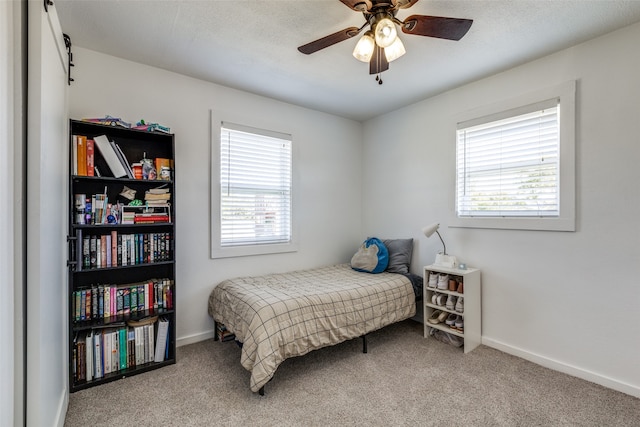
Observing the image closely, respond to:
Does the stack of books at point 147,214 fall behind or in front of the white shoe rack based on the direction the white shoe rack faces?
in front

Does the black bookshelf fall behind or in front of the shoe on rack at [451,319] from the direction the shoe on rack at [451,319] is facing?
in front

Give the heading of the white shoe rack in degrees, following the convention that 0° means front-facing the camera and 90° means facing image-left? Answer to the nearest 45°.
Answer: approximately 45°

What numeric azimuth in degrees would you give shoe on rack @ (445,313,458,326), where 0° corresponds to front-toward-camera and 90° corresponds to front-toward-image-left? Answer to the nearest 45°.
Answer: approximately 45°

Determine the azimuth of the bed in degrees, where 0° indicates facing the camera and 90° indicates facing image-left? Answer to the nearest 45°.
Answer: approximately 45°

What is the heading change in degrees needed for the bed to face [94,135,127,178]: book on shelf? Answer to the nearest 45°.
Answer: approximately 45° to its right

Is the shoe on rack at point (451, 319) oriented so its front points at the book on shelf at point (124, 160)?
yes

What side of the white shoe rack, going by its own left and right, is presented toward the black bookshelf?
front

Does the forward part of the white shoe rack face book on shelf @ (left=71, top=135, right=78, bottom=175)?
yes

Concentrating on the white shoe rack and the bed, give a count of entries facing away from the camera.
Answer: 0

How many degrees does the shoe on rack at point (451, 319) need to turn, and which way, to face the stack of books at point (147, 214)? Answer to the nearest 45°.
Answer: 0° — it already faces it
